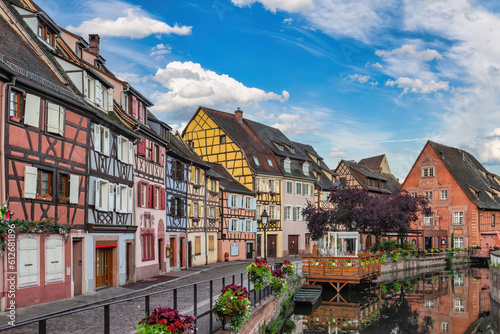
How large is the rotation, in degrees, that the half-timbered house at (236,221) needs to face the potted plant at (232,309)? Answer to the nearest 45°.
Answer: approximately 45° to its right

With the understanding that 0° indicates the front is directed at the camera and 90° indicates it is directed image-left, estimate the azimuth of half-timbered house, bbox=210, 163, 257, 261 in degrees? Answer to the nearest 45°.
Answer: approximately 315°
